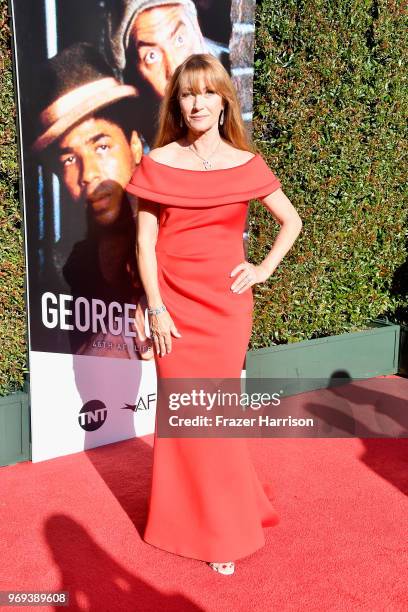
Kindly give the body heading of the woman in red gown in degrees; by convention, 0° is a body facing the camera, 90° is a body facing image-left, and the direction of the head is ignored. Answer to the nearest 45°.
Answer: approximately 0°
